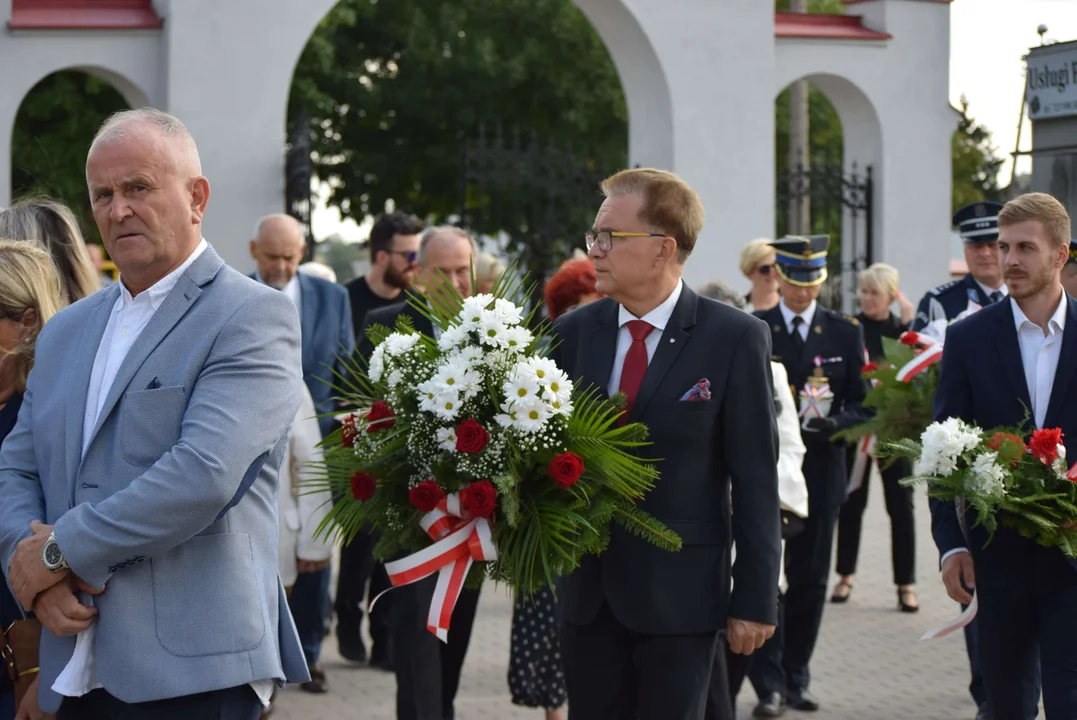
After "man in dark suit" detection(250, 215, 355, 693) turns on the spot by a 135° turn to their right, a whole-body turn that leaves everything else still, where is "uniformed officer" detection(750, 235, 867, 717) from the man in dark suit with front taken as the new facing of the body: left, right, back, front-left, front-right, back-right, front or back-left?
right

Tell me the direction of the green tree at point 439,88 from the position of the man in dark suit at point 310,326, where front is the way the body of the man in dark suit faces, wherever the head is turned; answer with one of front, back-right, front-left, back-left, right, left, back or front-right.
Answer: back-right

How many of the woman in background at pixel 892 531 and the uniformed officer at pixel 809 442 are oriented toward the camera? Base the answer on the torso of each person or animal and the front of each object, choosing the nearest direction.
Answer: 2

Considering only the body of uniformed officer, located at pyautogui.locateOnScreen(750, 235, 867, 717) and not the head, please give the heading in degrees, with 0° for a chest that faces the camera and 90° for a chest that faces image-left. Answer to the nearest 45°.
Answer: approximately 0°

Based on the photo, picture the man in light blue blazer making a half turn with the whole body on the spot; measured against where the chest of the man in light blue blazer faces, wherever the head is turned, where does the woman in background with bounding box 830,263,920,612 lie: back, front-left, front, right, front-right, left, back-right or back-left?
front

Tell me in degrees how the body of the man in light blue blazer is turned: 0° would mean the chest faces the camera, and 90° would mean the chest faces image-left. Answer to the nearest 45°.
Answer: approximately 45°
